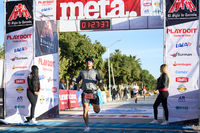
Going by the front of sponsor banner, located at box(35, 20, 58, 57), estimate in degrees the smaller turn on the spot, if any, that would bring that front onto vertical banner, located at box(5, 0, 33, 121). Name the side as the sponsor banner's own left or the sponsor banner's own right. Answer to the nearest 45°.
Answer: approximately 90° to the sponsor banner's own right

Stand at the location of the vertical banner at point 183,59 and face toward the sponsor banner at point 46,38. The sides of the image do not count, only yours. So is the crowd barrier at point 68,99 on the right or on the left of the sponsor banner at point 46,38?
right

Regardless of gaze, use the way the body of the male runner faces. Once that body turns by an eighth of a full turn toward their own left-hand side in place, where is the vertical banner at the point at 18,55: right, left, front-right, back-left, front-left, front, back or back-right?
back

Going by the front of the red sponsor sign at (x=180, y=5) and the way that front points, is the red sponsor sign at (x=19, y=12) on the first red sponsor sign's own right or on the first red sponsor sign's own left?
on the first red sponsor sign's own right

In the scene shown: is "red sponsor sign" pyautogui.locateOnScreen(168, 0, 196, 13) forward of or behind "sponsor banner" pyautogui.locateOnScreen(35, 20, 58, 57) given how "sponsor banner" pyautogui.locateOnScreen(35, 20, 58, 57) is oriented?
forward

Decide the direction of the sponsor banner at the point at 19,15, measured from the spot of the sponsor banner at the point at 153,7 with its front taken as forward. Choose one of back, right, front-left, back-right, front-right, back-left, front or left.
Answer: right

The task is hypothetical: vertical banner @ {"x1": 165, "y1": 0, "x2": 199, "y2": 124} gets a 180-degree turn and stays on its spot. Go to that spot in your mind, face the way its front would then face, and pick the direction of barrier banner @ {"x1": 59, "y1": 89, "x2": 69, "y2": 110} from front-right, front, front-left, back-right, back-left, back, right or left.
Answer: front-left

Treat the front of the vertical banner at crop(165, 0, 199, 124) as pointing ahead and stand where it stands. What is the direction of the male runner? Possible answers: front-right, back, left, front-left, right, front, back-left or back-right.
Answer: front-right

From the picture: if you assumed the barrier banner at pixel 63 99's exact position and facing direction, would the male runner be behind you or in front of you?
in front

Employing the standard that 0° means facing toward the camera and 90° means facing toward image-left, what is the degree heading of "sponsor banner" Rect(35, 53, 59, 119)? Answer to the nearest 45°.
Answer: approximately 315°

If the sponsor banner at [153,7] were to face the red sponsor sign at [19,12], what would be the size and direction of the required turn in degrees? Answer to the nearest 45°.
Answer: approximately 90° to its right
